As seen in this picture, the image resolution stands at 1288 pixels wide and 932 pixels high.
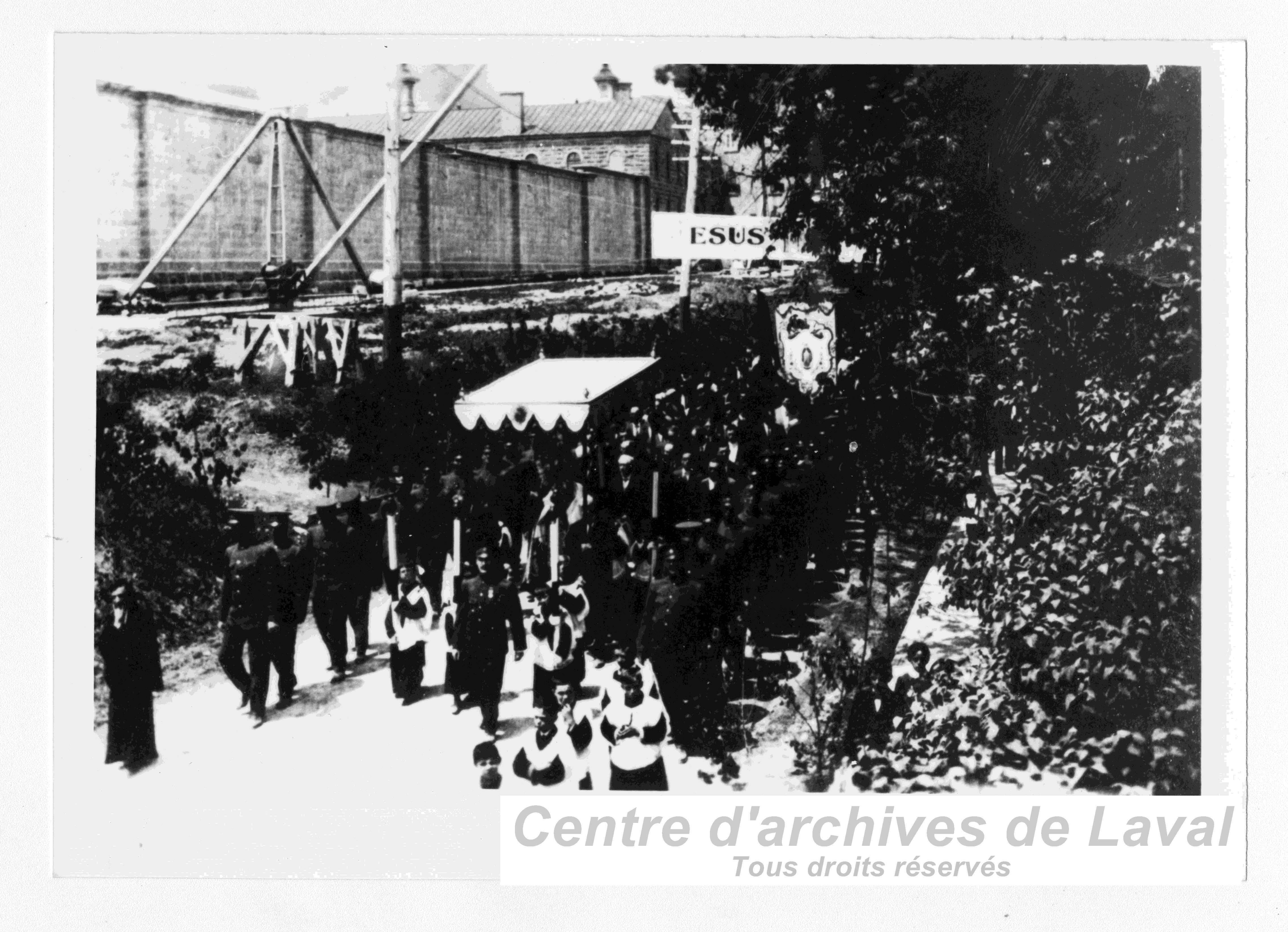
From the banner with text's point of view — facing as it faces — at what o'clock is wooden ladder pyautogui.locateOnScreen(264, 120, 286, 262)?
The wooden ladder is roughly at 3 o'clock from the banner with text.

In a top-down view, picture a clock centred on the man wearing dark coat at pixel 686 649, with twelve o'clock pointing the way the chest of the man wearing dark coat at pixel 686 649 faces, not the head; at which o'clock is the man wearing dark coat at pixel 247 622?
the man wearing dark coat at pixel 247 622 is roughly at 3 o'clock from the man wearing dark coat at pixel 686 649.

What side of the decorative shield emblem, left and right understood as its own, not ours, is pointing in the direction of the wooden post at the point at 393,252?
right

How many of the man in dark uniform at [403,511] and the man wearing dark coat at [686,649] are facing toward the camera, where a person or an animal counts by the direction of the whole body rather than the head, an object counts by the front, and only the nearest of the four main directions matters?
2

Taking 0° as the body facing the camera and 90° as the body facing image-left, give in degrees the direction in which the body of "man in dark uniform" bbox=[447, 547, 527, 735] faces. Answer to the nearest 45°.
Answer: approximately 0°
